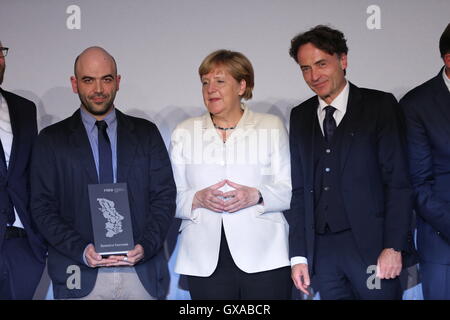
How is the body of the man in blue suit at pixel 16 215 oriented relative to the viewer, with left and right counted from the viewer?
facing the viewer

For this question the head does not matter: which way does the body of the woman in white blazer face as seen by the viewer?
toward the camera

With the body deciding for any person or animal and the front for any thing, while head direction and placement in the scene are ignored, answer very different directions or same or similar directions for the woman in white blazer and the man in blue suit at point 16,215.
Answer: same or similar directions

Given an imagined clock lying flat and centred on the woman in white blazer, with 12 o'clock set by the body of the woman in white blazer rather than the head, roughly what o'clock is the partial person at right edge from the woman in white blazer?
The partial person at right edge is roughly at 9 o'clock from the woman in white blazer.

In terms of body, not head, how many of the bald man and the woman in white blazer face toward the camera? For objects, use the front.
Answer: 2

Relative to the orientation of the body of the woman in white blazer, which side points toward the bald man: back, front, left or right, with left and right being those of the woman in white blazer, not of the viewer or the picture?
right

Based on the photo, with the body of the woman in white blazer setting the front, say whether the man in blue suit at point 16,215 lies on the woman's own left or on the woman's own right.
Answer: on the woman's own right

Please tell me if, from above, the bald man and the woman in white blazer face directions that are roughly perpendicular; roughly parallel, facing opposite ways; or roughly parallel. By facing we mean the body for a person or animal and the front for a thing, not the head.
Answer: roughly parallel

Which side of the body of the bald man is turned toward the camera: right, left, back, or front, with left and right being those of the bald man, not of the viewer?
front

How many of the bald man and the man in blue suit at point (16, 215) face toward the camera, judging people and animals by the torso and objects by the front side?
2

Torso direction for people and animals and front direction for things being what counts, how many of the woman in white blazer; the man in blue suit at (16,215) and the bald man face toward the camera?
3

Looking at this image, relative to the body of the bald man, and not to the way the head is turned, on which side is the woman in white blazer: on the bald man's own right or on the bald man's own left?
on the bald man's own left

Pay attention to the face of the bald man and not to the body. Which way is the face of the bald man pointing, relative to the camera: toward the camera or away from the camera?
toward the camera
